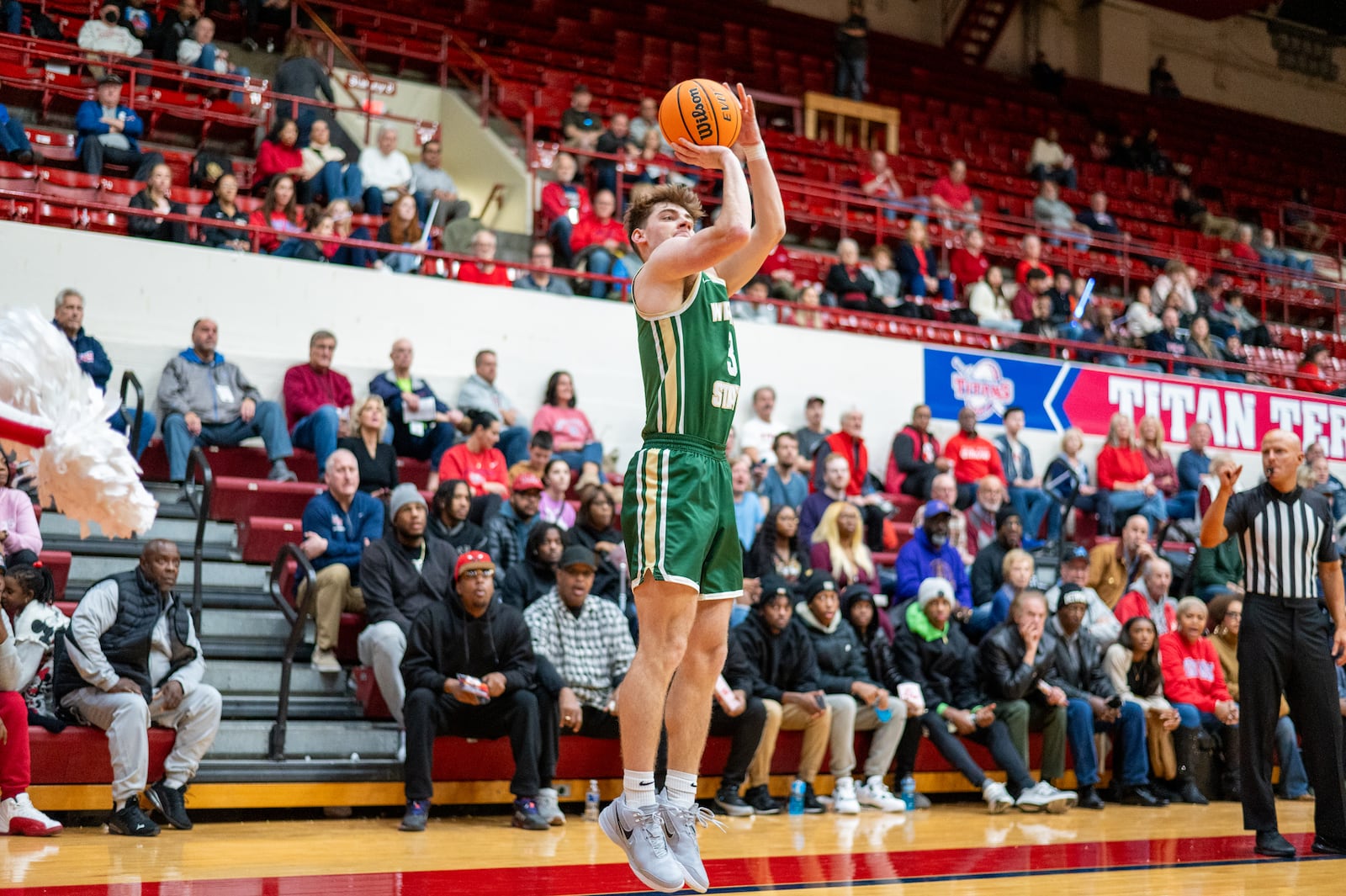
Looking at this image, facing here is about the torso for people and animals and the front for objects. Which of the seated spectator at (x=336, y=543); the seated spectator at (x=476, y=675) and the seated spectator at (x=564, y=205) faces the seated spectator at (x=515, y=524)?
the seated spectator at (x=564, y=205)

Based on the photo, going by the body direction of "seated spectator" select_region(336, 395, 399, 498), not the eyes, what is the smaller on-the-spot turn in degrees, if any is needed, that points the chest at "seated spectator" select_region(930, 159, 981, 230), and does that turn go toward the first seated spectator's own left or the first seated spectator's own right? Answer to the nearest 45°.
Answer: approximately 135° to the first seated spectator's own left

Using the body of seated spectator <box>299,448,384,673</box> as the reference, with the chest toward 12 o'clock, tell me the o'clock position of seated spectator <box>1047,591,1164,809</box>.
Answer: seated spectator <box>1047,591,1164,809</box> is roughly at 9 o'clock from seated spectator <box>299,448,384,673</box>.

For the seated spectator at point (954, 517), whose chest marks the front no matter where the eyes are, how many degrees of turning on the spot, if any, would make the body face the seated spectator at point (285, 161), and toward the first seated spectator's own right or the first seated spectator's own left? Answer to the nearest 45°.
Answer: approximately 90° to the first seated spectator's own right

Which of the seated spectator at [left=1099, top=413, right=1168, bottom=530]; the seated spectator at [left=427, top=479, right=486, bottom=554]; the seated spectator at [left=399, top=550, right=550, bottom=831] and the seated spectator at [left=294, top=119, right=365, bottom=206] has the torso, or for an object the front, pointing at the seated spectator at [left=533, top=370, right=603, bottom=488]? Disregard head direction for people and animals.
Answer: the seated spectator at [left=294, top=119, right=365, bottom=206]

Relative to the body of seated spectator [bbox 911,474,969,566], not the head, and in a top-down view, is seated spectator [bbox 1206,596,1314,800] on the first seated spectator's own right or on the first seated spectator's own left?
on the first seated spectator's own left

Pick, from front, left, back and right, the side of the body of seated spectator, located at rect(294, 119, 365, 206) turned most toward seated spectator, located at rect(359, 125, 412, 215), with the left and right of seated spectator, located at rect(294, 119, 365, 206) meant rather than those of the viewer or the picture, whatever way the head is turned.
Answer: left

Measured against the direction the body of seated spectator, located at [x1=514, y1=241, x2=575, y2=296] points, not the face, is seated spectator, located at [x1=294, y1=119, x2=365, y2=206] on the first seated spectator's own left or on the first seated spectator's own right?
on the first seated spectator's own right
